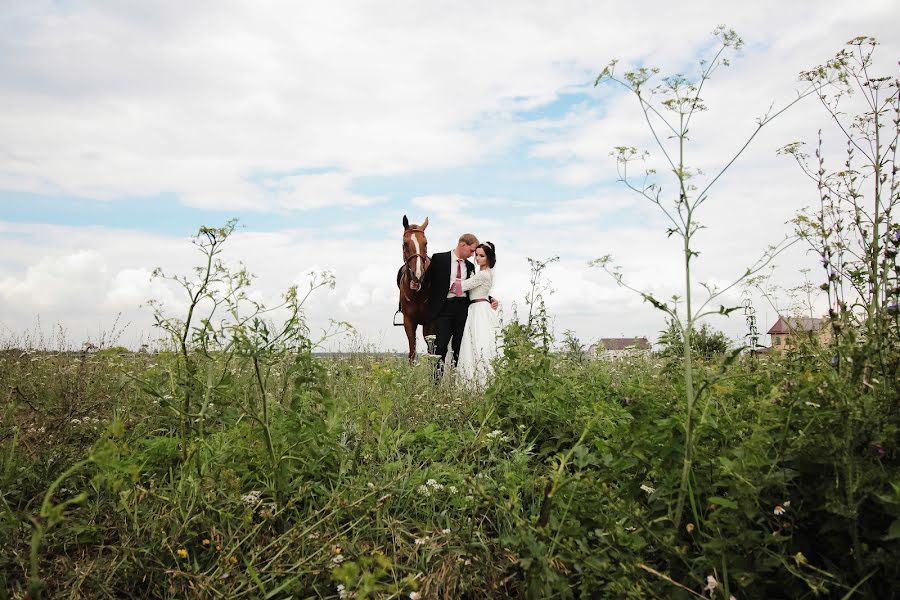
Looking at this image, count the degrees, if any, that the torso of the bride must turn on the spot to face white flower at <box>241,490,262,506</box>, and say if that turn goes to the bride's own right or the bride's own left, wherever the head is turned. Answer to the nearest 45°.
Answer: approximately 90° to the bride's own left

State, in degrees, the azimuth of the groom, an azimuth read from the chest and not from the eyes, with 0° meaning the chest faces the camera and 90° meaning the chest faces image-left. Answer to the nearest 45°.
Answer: approximately 315°

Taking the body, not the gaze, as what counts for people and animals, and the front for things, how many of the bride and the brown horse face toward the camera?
1

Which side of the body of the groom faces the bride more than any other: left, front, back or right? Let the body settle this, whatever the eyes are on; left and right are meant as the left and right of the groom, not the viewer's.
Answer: front

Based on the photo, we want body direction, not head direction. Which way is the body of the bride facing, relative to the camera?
to the viewer's left

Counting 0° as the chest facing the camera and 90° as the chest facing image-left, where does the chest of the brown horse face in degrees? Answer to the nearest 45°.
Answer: approximately 0°

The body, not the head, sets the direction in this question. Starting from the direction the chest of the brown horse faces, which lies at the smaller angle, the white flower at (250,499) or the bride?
the white flower

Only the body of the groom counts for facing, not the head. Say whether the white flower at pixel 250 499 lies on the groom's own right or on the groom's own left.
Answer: on the groom's own right

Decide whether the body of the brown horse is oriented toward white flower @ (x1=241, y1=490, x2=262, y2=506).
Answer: yes
